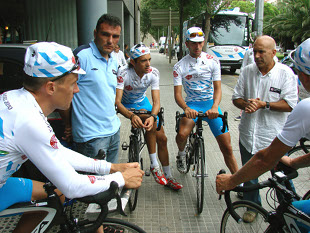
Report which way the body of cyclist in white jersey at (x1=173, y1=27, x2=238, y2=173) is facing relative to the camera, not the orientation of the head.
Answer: toward the camera

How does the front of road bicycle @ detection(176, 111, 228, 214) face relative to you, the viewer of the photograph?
facing the viewer

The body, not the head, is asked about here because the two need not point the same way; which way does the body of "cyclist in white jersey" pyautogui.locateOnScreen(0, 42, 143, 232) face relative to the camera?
to the viewer's right

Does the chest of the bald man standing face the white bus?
no

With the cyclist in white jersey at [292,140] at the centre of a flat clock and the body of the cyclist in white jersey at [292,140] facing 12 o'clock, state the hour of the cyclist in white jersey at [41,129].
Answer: the cyclist in white jersey at [41,129] is roughly at 11 o'clock from the cyclist in white jersey at [292,140].

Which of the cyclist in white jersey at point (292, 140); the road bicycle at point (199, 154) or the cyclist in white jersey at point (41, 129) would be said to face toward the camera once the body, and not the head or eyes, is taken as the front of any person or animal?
the road bicycle

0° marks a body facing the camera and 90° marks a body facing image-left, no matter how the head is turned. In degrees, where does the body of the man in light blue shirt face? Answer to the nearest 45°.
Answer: approximately 315°

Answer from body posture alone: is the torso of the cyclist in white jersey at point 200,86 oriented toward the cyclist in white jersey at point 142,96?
no

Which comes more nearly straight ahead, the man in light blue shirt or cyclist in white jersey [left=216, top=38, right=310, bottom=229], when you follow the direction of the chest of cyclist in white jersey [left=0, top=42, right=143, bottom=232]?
the cyclist in white jersey

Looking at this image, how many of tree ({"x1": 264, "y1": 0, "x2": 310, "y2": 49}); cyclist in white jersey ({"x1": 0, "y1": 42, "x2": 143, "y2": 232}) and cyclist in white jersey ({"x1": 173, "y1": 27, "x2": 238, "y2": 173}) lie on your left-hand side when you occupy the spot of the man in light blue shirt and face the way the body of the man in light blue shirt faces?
2

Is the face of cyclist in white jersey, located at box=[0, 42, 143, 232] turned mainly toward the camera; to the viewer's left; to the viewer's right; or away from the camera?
to the viewer's right

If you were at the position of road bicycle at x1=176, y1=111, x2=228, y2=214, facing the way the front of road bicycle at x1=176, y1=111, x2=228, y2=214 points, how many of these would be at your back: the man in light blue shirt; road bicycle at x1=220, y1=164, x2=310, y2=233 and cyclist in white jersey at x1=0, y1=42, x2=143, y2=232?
0

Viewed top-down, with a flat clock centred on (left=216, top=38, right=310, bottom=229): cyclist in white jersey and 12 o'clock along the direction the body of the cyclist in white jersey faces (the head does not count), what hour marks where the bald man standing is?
The bald man standing is roughly at 3 o'clock from the cyclist in white jersey.

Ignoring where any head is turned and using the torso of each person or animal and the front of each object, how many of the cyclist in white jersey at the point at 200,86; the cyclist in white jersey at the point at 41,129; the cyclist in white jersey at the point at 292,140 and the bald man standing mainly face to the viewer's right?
1

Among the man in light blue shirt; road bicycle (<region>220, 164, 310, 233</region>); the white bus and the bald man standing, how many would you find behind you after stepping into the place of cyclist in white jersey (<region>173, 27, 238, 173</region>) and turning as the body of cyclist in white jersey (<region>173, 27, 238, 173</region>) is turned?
1

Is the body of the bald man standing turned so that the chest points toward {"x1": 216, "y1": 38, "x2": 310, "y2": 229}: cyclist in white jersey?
no
